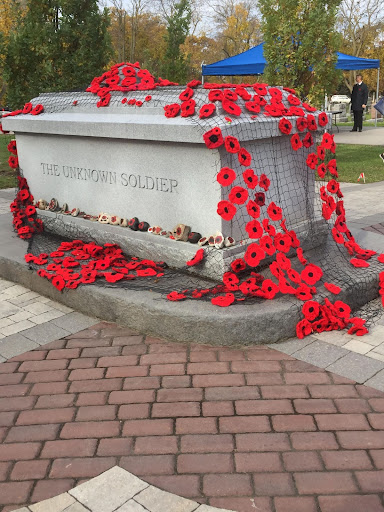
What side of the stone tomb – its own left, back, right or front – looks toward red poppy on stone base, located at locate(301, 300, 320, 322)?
left

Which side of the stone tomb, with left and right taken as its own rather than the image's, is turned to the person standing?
back

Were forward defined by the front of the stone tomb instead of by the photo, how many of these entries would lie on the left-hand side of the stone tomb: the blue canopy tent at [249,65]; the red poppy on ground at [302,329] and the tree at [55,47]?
1

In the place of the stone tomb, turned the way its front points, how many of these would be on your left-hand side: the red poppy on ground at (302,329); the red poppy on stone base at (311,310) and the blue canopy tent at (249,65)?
2

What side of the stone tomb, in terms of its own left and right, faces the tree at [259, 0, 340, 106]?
back

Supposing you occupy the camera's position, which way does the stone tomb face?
facing the viewer and to the left of the viewer

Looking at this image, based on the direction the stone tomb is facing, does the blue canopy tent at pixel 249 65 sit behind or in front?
behind
